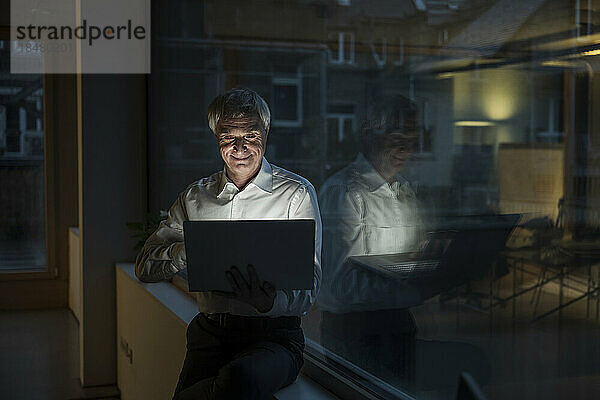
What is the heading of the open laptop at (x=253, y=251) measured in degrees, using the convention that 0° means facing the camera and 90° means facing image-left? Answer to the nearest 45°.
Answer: approximately 180°
